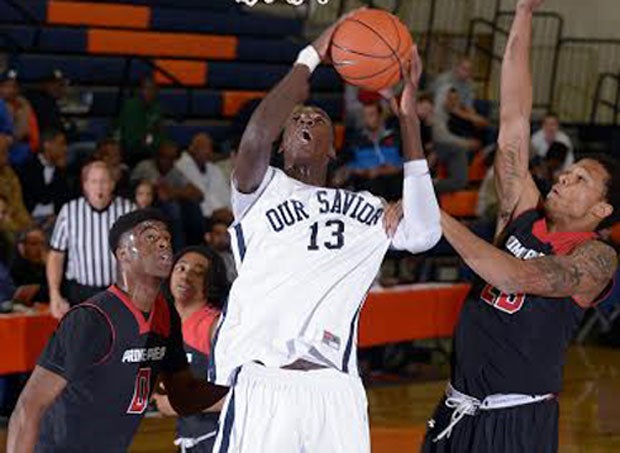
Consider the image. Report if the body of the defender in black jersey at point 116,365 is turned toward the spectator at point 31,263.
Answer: no

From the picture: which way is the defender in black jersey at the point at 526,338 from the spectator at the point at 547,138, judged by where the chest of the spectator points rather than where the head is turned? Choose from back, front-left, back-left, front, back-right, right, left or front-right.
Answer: front

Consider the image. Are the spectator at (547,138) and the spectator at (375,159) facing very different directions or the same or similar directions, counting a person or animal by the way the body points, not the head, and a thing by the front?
same or similar directions

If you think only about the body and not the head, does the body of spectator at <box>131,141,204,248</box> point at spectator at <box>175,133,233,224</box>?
no

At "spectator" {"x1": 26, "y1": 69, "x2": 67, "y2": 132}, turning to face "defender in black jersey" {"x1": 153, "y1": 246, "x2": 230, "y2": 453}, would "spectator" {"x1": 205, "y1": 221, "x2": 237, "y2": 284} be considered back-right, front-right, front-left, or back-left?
front-left

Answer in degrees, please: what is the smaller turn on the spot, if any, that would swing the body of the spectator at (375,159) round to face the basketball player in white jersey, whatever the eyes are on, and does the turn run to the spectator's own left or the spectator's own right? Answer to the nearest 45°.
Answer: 0° — they already face them

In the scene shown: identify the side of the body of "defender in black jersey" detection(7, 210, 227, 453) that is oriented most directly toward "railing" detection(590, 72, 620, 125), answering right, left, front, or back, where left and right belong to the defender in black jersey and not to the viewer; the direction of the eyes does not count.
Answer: left

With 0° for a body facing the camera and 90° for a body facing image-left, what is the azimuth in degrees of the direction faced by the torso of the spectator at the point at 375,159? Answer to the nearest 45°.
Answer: approximately 0°

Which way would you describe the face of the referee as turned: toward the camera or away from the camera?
toward the camera

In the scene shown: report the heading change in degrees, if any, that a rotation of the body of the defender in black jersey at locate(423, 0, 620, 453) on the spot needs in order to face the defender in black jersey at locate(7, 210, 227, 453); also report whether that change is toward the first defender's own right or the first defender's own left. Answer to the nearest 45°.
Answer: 0° — they already face them

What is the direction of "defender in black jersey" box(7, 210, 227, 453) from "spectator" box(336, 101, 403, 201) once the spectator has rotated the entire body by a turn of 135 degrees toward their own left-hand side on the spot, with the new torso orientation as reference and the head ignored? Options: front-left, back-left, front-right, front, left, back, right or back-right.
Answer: back-right

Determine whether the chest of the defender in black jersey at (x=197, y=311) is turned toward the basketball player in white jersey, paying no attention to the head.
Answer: no

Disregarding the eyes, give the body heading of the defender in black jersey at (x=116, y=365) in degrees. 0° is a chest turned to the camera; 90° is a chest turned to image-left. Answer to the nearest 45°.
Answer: approximately 315°

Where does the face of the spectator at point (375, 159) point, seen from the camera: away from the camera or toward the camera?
toward the camera
